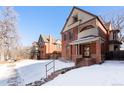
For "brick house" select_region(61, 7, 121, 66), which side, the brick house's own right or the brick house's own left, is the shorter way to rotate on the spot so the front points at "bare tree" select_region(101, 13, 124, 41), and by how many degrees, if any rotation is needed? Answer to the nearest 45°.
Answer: approximately 180°

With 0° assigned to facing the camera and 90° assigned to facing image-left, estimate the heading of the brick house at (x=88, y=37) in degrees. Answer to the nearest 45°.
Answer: approximately 45°

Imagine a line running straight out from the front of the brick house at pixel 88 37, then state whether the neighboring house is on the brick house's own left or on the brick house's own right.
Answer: on the brick house's own right
